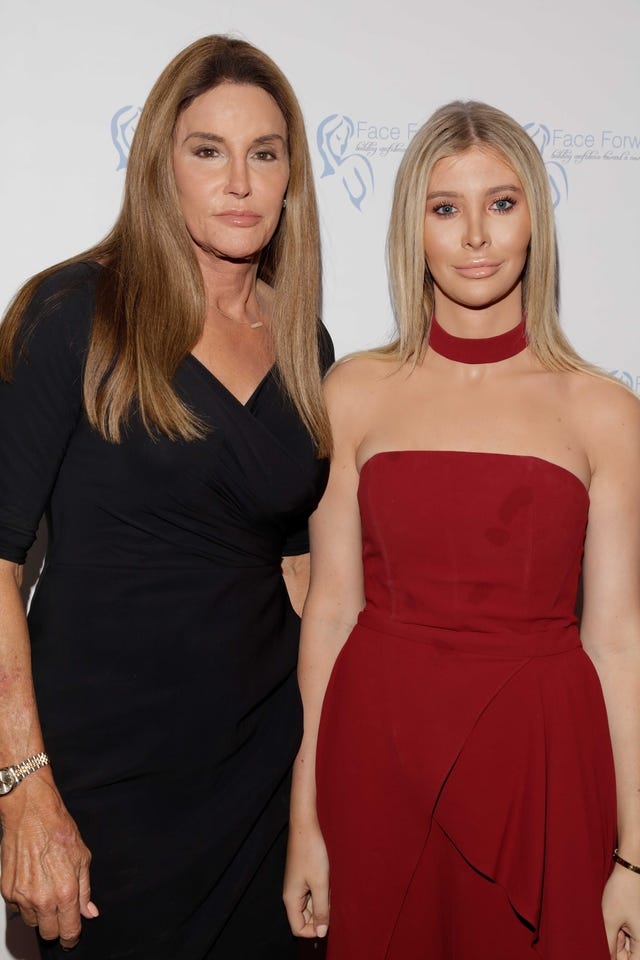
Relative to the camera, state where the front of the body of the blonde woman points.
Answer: toward the camera

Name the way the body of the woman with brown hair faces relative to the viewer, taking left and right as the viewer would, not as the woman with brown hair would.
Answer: facing the viewer and to the right of the viewer

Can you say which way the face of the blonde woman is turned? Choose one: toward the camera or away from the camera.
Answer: toward the camera

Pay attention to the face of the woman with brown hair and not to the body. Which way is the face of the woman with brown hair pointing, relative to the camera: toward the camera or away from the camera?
toward the camera

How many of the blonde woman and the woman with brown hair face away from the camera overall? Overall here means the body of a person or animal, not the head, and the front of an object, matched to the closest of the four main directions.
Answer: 0
